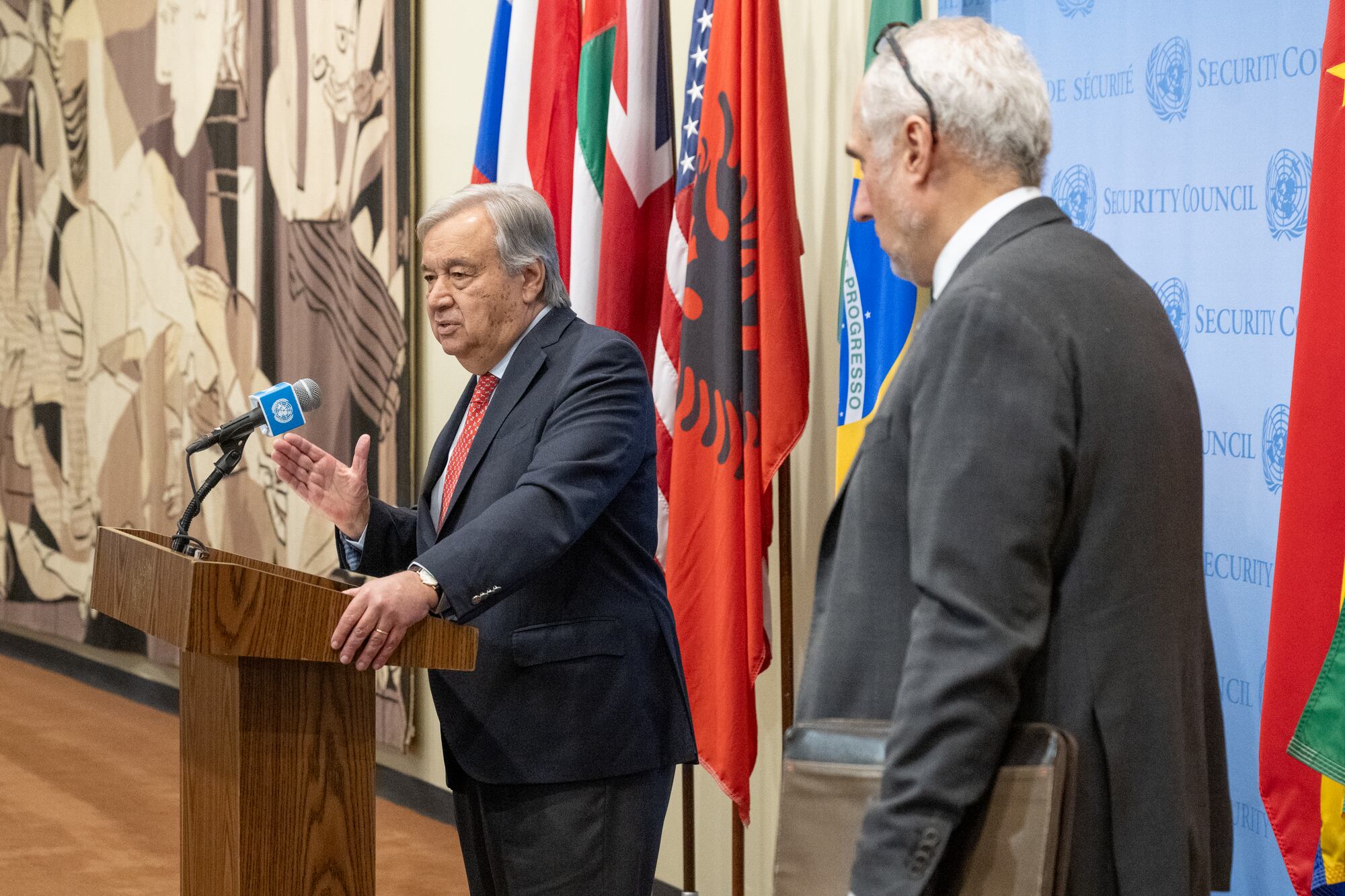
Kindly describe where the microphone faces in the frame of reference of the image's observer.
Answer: facing to the right of the viewer

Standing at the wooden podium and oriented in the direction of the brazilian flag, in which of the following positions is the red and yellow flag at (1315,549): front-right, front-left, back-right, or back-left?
front-right

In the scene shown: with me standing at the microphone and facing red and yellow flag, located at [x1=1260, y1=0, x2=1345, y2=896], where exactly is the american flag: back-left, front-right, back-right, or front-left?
front-left

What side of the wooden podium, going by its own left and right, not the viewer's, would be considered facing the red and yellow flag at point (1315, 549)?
back

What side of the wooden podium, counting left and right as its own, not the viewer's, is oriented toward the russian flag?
right

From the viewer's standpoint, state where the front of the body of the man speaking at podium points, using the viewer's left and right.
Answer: facing the viewer and to the left of the viewer

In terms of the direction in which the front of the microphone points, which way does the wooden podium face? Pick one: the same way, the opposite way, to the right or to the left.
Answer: the opposite way

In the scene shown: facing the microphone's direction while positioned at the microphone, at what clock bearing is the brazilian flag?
The brazilian flag is roughly at 11 o'clock from the microphone.

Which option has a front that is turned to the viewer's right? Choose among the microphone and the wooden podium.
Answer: the microphone

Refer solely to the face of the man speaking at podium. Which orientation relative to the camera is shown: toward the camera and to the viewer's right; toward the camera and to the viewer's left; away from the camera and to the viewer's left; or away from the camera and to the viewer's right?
toward the camera and to the viewer's left

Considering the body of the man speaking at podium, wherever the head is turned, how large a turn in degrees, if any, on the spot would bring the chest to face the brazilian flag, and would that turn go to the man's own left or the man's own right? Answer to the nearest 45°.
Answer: approximately 180°

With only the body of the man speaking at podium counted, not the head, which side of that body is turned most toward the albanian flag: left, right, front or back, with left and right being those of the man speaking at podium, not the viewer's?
back
